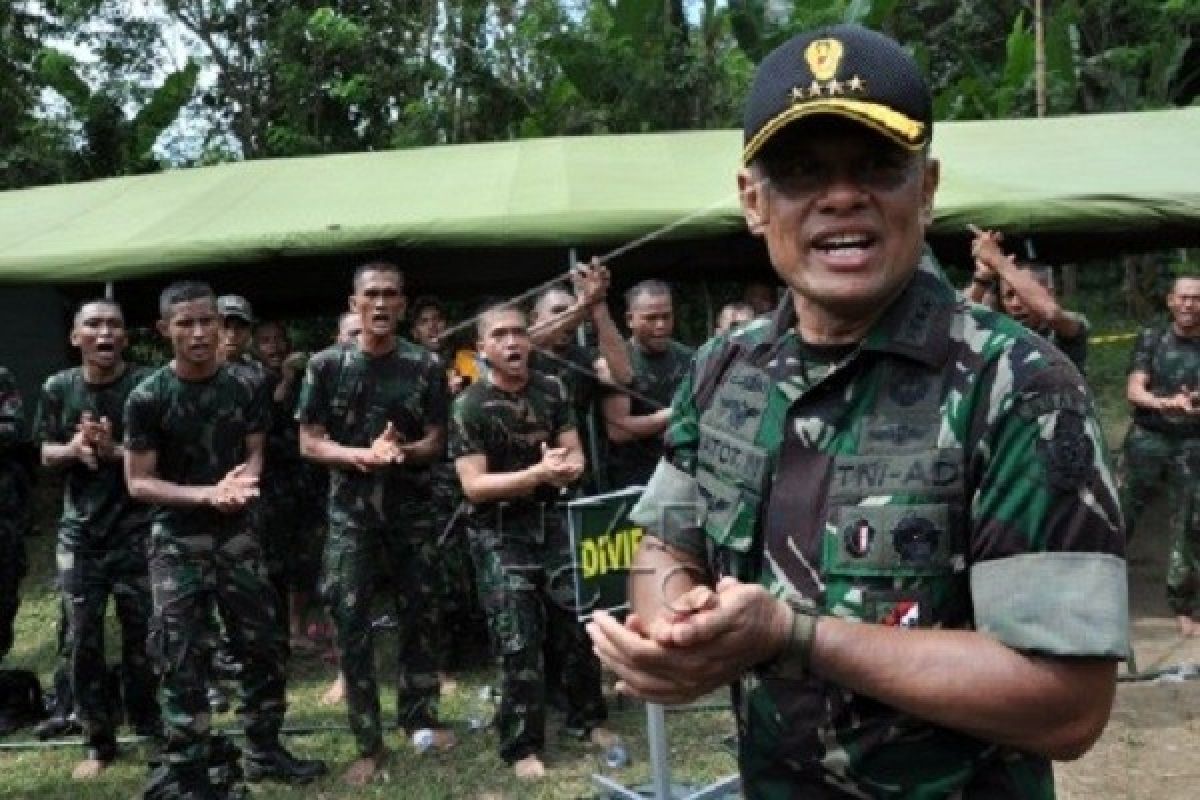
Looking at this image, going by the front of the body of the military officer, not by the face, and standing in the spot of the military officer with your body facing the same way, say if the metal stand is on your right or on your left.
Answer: on your right

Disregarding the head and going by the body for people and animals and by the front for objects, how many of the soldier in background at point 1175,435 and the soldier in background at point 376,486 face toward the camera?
2

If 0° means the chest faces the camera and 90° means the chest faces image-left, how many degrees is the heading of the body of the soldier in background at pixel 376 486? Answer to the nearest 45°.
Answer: approximately 0°

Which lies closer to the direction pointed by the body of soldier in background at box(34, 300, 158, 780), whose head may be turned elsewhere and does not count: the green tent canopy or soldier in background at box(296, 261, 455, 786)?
the soldier in background

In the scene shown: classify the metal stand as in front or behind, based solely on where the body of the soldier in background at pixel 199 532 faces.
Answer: in front

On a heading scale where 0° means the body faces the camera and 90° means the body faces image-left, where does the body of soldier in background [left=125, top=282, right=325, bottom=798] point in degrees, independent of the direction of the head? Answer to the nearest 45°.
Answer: approximately 315°
